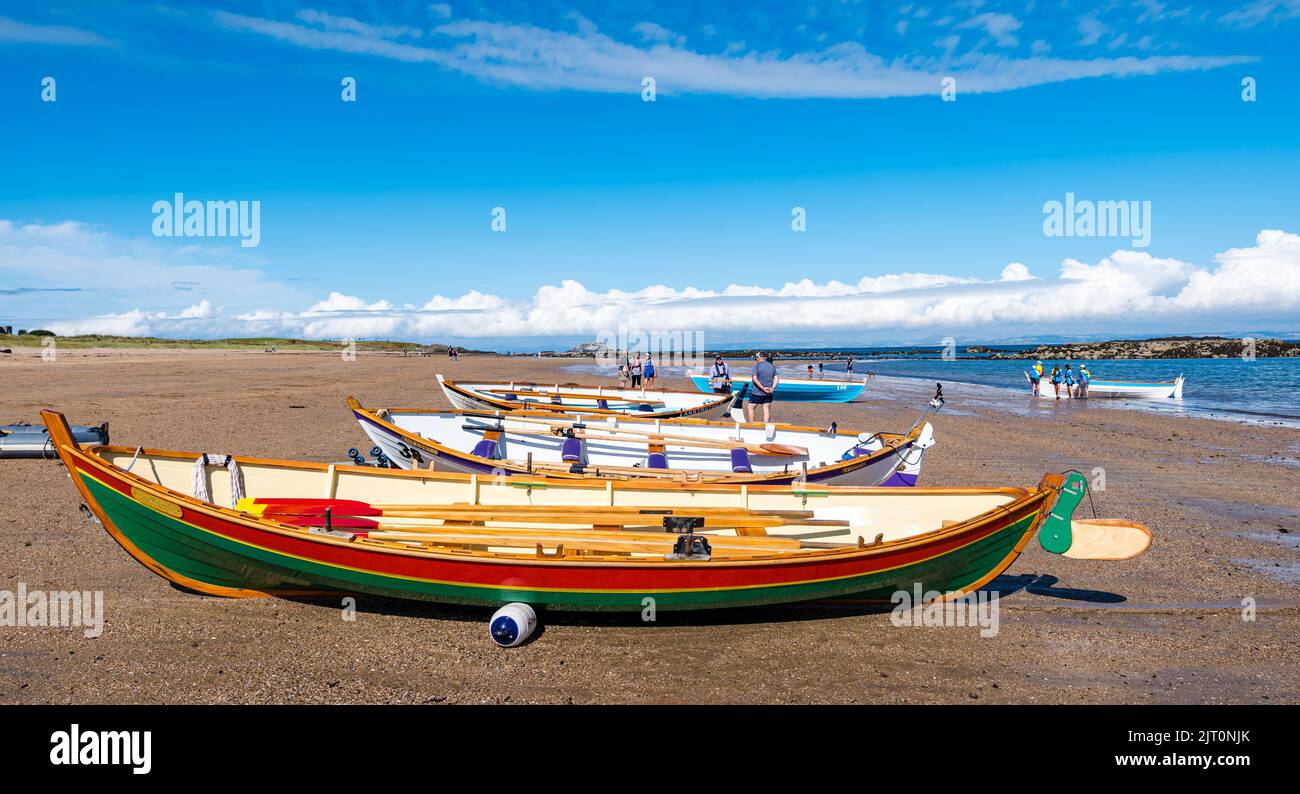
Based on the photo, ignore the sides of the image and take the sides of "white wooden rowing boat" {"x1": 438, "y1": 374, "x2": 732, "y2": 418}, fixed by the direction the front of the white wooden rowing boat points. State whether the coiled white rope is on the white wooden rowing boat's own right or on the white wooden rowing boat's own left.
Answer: on the white wooden rowing boat's own left

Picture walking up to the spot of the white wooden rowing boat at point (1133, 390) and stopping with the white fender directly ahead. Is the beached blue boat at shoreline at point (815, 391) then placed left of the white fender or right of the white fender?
right

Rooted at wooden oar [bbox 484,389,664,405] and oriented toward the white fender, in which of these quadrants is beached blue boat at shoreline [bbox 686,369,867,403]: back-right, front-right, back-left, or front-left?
back-left

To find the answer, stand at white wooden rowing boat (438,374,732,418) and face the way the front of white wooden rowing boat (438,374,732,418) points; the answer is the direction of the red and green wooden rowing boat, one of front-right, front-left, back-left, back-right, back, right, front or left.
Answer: left

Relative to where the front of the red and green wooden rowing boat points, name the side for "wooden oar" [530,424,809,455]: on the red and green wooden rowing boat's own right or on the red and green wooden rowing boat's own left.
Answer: on the red and green wooden rowing boat's own right

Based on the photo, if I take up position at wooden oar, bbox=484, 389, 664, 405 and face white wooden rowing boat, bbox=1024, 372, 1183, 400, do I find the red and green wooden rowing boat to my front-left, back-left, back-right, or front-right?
back-right

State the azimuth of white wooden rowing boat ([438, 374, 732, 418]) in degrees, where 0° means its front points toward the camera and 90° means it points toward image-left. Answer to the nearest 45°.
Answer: approximately 90°

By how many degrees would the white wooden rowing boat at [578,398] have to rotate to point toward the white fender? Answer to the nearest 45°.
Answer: approximately 90° to its left

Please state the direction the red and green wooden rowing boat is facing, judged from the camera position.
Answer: facing to the left of the viewer

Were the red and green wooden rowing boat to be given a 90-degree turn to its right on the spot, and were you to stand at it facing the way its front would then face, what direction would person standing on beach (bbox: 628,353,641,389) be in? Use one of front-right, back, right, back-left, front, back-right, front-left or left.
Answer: front

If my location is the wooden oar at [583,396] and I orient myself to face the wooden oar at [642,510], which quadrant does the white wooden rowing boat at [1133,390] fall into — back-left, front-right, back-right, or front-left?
back-left

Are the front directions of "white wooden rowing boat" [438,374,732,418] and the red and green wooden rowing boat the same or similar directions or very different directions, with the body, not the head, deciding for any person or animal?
same or similar directions

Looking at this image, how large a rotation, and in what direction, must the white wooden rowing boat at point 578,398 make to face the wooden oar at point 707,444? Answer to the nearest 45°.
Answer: approximately 90° to its left

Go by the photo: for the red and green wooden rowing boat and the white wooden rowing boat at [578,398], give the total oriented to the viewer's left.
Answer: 2
